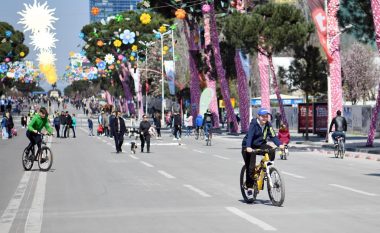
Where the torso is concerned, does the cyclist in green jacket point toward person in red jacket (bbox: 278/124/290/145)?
no

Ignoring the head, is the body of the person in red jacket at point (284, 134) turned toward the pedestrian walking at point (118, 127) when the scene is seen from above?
no

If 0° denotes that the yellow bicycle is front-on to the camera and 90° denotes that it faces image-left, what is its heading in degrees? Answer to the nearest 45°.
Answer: approximately 315°

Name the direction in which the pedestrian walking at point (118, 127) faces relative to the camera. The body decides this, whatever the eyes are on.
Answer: toward the camera

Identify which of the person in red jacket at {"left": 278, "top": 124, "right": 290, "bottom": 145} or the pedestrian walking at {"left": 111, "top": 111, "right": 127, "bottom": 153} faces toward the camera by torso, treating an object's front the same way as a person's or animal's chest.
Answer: the pedestrian walking

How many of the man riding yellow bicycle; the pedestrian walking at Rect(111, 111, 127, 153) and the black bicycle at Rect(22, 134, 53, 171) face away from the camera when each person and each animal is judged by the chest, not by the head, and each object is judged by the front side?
0

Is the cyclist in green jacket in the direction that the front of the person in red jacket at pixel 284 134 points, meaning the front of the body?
no

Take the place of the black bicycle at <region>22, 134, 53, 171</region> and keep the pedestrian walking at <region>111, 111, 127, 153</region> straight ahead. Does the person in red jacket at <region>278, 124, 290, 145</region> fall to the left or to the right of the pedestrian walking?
right
